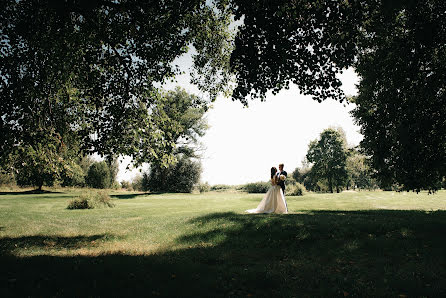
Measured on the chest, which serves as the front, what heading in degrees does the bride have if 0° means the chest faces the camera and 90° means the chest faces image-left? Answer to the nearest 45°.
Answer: approximately 270°

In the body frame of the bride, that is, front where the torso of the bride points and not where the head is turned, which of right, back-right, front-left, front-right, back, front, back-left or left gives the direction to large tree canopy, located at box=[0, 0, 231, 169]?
back-right

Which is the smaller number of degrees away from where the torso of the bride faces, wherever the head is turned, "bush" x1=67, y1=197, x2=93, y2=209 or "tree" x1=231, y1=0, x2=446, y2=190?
the tree

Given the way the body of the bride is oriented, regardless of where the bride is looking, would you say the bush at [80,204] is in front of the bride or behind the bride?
behind

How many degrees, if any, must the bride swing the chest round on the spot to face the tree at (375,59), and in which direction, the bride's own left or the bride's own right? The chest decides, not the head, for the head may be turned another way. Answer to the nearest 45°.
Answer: approximately 45° to the bride's own right
